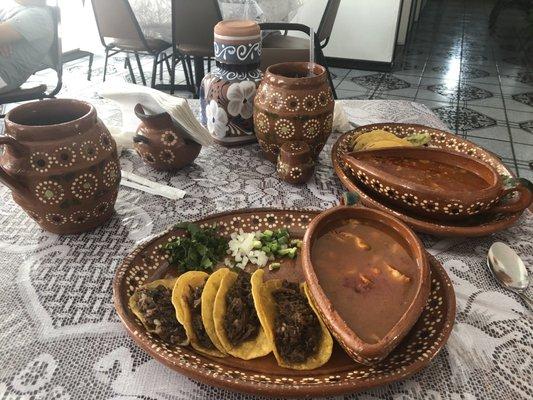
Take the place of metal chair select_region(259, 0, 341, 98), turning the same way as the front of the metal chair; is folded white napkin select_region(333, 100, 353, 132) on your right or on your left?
on your left

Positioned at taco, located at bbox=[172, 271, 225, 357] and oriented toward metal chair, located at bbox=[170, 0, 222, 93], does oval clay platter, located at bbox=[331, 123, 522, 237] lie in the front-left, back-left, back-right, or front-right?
front-right

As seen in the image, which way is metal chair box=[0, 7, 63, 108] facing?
to the viewer's left

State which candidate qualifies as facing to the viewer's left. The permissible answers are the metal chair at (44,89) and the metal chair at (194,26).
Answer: the metal chair at (44,89)

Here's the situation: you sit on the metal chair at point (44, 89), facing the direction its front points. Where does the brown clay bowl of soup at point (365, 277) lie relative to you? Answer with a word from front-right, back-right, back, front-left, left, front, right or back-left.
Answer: left
